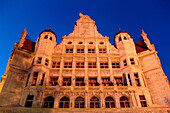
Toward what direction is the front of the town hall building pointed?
toward the camera
